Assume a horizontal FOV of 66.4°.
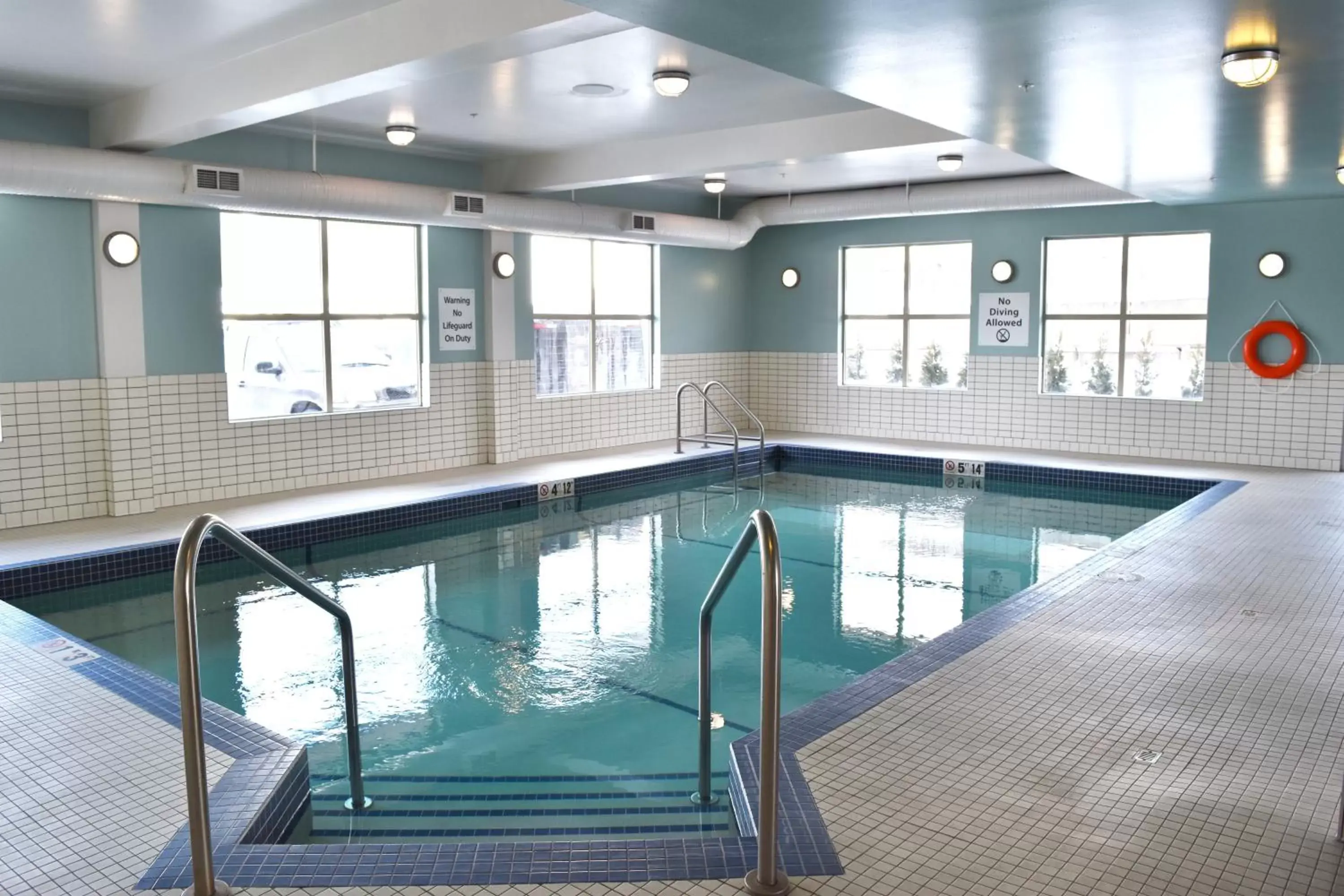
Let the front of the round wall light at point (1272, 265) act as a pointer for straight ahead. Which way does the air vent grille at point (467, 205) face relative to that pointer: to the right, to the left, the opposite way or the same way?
to the left

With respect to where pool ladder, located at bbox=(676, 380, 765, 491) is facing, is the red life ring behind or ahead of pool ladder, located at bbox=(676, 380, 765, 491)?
ahead

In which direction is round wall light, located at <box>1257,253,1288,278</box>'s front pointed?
toward the camera

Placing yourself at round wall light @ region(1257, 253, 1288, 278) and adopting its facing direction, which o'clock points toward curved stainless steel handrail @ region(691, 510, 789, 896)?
The curved stainless steel handrail is roughly at 12 o'clock from the round wall light.

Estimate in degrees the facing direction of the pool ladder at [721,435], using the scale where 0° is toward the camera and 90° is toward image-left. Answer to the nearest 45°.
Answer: approximately 315°

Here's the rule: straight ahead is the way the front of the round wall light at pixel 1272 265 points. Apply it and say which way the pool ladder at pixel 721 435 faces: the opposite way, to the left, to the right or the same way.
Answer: to the left

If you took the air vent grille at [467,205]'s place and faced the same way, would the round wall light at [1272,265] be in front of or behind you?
in front

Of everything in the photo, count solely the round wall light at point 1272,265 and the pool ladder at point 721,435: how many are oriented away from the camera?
0

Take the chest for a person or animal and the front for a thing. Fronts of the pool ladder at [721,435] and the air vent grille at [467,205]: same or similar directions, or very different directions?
same or similar directions

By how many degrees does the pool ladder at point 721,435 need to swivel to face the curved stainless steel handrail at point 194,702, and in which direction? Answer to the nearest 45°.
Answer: approximately 45° to its right

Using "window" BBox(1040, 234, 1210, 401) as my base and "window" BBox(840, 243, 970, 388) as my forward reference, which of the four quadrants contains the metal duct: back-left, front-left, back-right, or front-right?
front-left

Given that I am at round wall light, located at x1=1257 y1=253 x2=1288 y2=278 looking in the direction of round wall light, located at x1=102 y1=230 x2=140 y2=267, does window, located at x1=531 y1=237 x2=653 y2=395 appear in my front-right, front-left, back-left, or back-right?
front-right

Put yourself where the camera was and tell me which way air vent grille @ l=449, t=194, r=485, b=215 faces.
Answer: facing the viewer and to the right of the viewer

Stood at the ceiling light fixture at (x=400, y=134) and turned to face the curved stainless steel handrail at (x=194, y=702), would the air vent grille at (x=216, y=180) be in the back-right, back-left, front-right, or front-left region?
front-right
